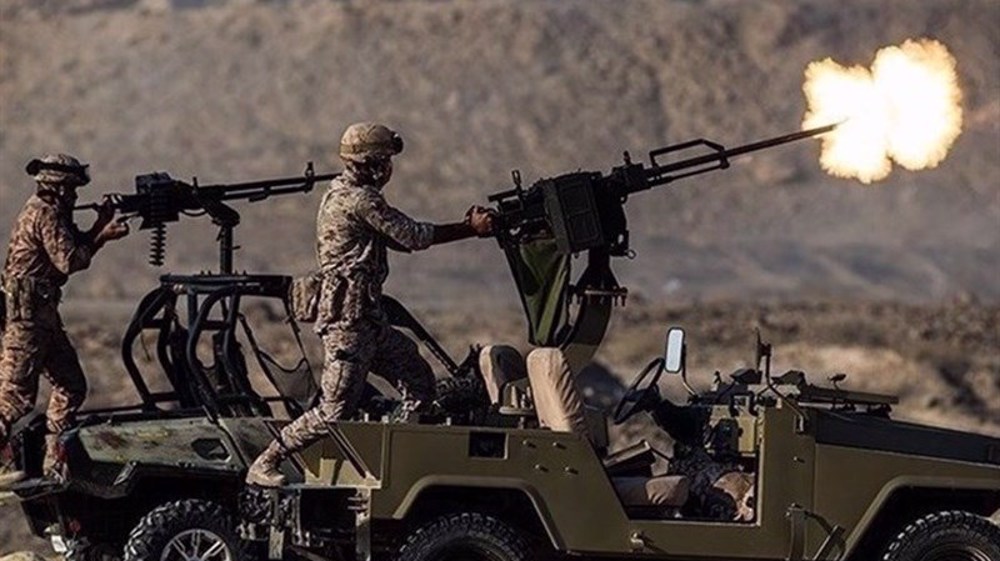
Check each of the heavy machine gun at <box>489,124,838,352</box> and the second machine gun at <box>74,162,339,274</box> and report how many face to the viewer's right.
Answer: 2

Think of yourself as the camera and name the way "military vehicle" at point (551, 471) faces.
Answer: facing to the right of the viewer

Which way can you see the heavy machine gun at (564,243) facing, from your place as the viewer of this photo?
facing to the right of the viewer

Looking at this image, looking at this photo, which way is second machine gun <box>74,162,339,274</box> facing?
to the viewer's right

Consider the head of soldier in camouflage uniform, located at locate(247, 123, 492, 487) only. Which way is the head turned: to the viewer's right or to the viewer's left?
to the viewer's right

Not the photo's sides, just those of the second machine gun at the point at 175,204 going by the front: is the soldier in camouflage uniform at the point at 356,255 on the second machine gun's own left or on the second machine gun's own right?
on the second machine gun's own right

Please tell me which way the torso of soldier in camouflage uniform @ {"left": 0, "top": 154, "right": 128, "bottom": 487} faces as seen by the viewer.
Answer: to the viewer's right
